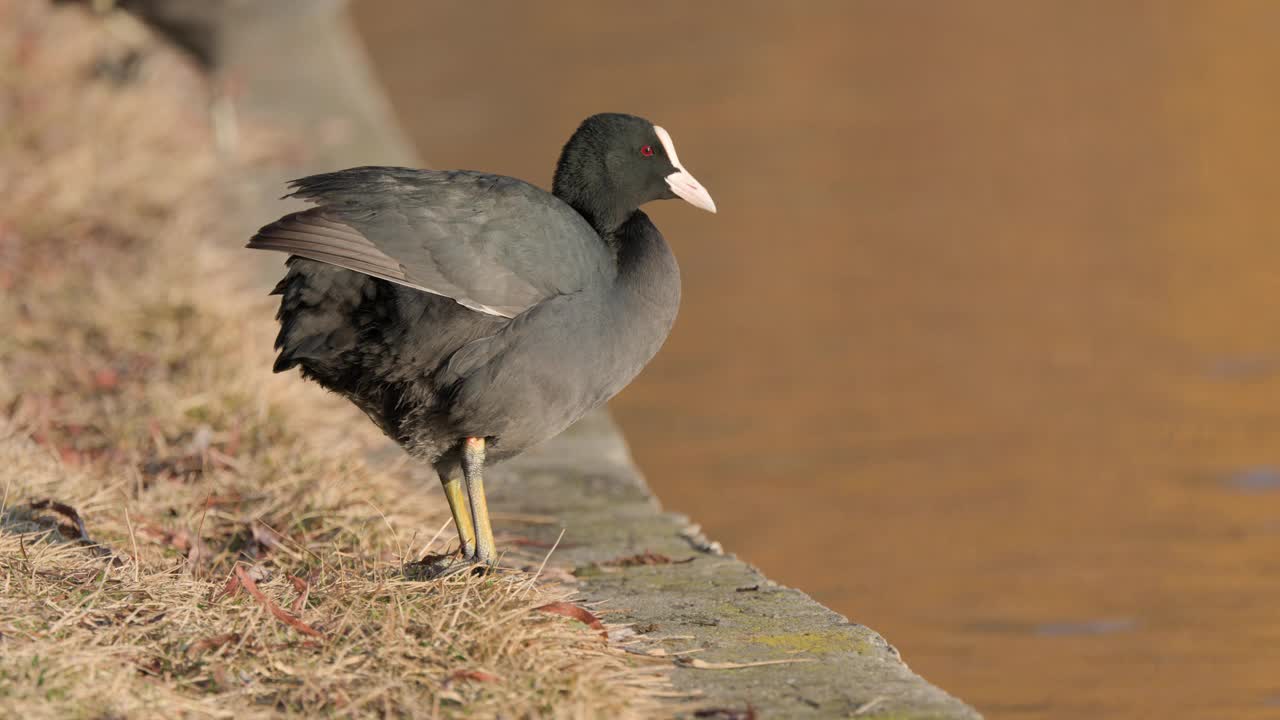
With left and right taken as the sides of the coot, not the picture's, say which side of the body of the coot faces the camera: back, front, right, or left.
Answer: right
